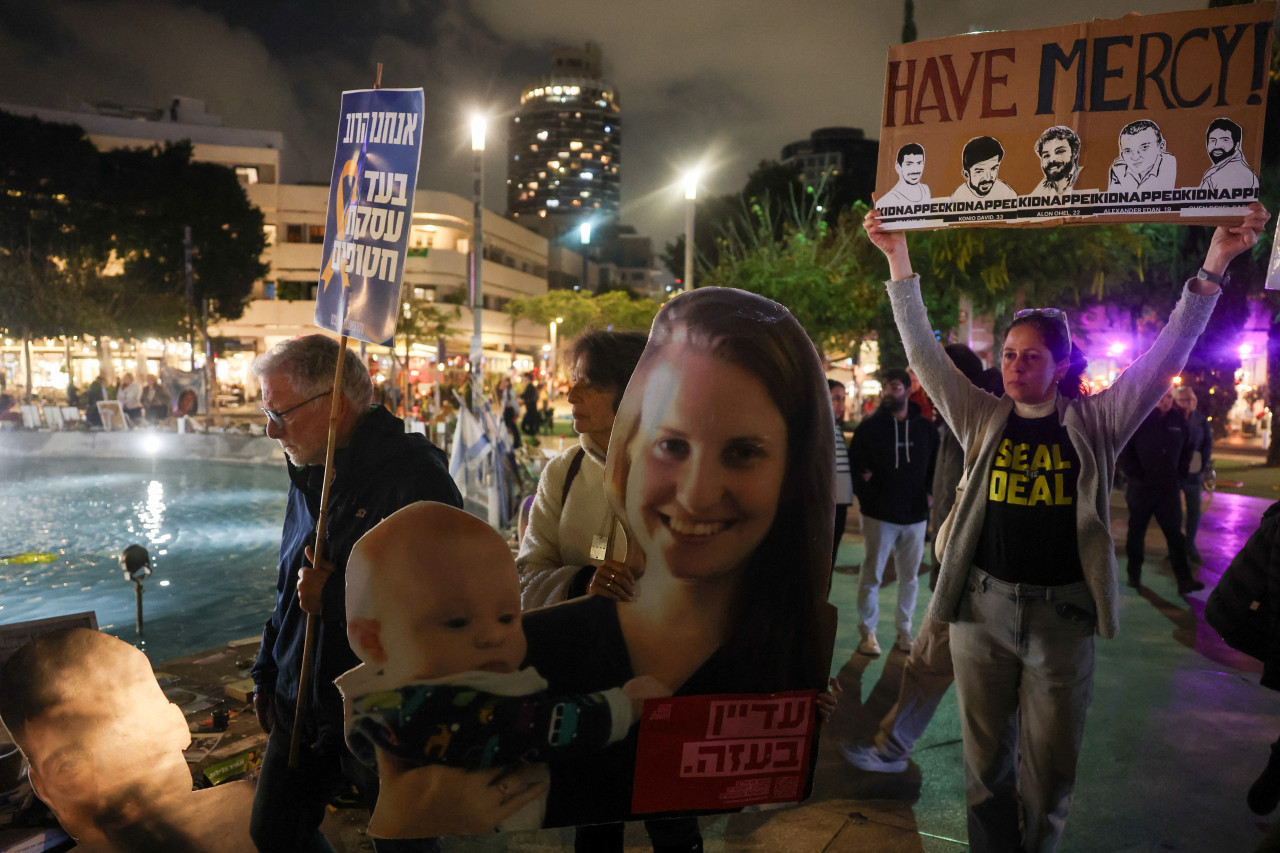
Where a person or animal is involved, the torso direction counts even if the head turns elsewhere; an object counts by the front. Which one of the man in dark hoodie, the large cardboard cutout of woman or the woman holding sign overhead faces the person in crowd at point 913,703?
the man in dark hoodie

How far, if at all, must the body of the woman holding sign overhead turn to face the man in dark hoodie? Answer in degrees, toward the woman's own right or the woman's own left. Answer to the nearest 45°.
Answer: approximately 180°

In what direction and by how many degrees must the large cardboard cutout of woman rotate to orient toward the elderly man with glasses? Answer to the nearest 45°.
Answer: approximately 135° to its right

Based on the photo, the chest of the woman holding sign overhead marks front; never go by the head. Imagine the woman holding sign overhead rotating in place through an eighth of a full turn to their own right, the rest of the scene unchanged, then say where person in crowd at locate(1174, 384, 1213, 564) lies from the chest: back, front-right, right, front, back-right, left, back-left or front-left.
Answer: back-right

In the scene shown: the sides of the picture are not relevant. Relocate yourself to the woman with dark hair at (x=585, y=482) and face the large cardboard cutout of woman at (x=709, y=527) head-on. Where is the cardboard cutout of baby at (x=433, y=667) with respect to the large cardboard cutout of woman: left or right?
right

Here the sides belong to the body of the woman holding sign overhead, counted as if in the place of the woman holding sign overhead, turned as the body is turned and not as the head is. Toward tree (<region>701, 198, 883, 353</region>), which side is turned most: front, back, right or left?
back

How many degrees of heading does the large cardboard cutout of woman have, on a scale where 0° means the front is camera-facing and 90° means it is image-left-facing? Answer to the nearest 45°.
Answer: approximately 0°

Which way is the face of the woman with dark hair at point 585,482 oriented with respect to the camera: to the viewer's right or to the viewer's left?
to the viewer's left

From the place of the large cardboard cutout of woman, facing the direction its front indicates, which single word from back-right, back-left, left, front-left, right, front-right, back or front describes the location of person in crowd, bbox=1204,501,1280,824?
back-left

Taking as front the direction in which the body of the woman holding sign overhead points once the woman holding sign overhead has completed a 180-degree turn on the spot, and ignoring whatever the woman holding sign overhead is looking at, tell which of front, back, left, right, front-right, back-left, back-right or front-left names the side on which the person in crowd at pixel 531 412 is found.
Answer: front-left
